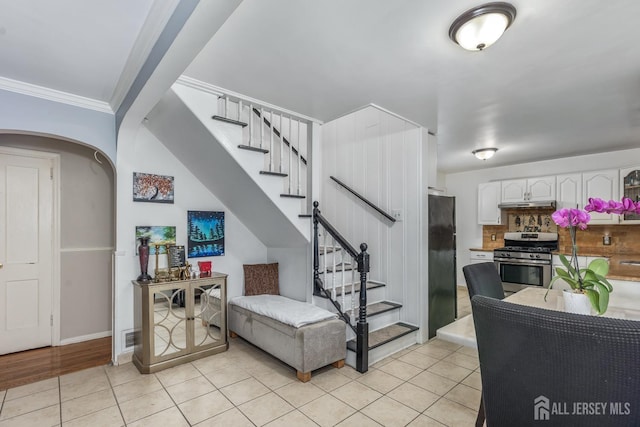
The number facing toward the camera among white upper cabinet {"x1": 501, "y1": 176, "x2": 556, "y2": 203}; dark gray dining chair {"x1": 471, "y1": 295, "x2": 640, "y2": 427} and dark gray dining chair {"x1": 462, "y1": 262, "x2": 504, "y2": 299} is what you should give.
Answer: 1

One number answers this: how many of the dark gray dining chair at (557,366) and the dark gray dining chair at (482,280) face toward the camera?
0

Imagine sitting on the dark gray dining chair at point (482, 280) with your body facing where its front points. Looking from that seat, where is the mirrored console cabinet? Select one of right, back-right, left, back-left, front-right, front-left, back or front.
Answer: back-left

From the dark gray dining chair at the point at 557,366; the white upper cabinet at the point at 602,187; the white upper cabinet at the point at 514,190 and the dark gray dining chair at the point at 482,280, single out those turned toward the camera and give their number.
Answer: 2

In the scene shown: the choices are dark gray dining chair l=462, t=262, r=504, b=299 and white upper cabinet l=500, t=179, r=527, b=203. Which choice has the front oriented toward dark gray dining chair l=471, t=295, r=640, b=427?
the white upper cabinet

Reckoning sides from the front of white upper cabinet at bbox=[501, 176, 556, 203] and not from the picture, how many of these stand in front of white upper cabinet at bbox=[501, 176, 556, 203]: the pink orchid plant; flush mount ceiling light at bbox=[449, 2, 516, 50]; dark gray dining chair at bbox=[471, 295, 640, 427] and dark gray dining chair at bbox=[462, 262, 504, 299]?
4

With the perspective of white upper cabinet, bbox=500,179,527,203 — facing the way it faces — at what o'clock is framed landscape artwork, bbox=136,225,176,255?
The framed landscape artwork is roughly at 1 o'clock from the white upper cabinet.

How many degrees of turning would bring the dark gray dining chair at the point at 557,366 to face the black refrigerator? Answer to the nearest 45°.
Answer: approximately 45° to its left

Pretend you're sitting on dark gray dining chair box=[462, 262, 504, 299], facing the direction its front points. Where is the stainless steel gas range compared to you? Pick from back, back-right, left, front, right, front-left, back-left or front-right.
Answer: front-left

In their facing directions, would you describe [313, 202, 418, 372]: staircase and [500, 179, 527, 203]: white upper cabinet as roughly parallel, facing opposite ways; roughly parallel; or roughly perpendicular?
roughly perpendicular

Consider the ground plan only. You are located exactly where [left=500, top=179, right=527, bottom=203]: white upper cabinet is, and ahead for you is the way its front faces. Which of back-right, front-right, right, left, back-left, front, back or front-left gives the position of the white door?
front-right

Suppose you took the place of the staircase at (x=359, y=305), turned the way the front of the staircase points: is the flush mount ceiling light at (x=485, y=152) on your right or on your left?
on your left

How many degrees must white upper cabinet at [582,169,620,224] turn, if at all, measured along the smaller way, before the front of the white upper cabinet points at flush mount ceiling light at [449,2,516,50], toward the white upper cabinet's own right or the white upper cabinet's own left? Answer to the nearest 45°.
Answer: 0° — it already faces it

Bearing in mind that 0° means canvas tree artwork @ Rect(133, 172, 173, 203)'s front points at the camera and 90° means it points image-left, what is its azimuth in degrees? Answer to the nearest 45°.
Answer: approximately 315°

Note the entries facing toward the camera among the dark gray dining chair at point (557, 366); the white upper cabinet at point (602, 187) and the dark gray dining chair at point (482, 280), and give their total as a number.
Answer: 1
